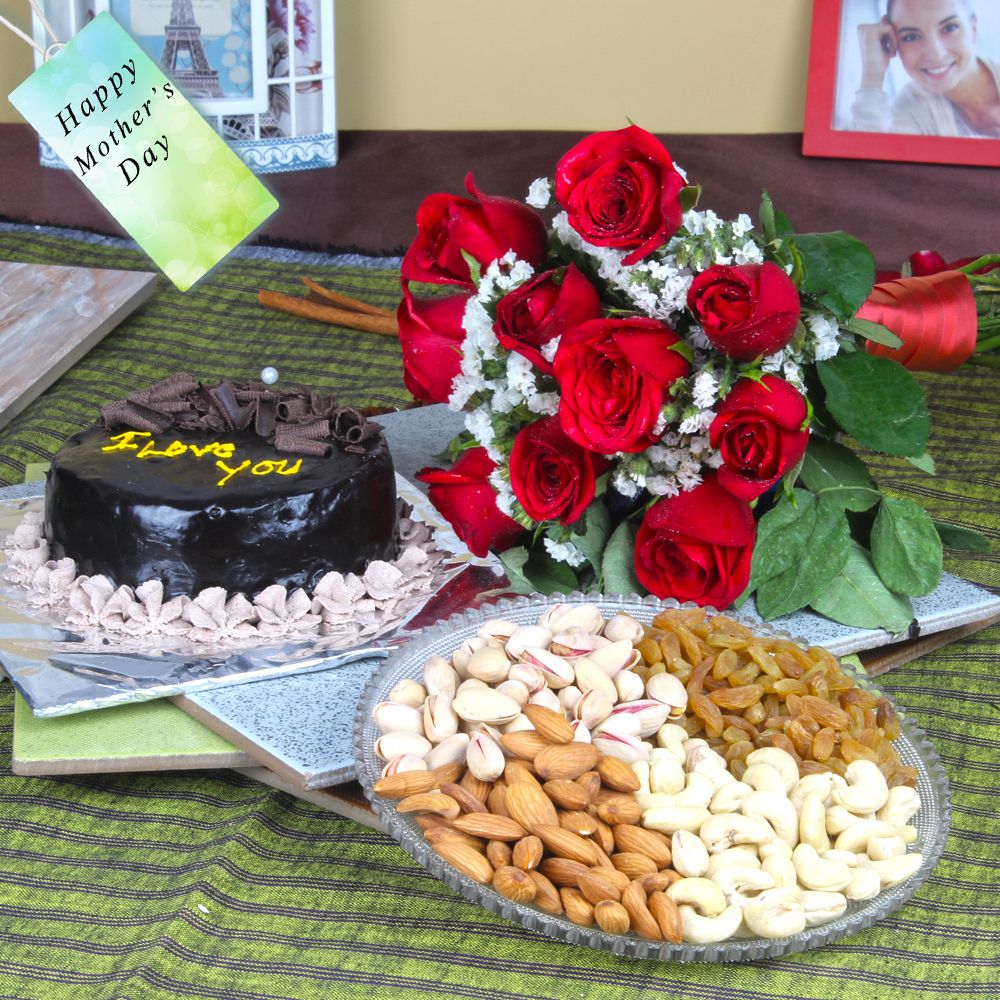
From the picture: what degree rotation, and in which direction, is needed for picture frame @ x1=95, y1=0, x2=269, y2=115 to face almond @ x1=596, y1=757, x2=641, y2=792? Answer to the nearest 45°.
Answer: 0° — it already faces it

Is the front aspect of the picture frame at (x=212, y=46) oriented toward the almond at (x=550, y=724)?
yes

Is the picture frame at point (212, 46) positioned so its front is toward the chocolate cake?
yes

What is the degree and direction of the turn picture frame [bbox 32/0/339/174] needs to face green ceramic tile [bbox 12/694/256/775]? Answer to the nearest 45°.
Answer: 0° — it already faces it

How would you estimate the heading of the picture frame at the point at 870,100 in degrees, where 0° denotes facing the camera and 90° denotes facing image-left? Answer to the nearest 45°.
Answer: approximately 0°

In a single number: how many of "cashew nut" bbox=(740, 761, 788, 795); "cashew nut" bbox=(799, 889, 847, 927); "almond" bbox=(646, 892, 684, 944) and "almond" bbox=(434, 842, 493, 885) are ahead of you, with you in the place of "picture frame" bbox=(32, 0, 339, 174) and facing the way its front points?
4

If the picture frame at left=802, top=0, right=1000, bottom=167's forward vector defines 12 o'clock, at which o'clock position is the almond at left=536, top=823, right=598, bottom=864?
The almond is roughly at 12 o'clock from the picture frame.

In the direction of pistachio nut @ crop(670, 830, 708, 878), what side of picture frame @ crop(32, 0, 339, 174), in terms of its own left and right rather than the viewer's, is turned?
front

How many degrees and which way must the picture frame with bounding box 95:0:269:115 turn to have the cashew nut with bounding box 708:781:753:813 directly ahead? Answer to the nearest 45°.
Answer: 0° — it already faces it

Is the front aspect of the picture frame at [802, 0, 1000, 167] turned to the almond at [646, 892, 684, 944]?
yes

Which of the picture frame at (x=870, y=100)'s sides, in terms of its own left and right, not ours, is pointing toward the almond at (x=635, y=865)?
front
